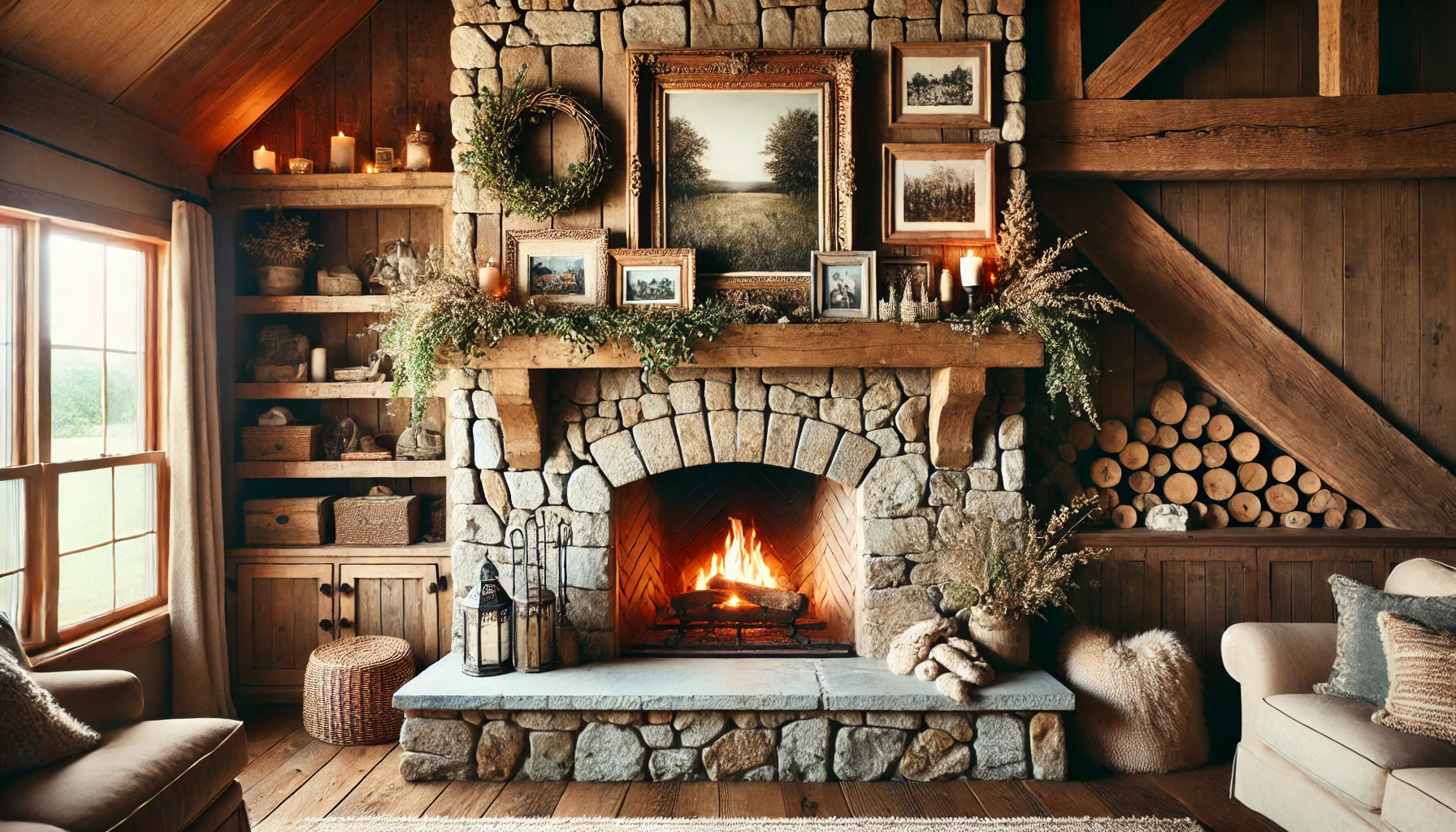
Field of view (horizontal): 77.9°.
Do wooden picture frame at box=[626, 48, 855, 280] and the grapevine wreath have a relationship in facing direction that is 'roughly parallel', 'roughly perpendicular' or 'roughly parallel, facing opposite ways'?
roughly parallel

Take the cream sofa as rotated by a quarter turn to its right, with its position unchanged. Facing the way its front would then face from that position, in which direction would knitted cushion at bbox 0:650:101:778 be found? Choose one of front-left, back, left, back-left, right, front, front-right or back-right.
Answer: left

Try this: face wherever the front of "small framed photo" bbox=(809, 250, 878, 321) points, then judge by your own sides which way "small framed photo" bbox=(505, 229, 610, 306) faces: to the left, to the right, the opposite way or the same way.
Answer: the same way

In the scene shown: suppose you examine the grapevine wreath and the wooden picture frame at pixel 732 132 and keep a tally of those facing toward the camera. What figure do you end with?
2

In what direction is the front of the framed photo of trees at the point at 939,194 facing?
toward the camera

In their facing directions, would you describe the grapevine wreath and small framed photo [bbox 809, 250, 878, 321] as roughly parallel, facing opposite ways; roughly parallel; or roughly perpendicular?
roughly parallel

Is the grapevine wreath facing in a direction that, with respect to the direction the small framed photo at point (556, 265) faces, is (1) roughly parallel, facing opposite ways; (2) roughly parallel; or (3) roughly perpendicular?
roughly parallel

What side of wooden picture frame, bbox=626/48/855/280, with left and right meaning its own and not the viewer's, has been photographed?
front

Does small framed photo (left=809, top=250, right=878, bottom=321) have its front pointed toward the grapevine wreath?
no

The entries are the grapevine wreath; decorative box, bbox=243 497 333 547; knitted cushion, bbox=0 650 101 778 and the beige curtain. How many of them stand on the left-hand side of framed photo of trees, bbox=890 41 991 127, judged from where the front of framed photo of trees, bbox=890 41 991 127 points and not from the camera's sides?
0

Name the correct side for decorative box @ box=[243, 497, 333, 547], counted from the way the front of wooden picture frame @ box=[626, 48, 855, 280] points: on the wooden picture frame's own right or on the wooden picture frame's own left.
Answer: on the wooden picture frame's own right

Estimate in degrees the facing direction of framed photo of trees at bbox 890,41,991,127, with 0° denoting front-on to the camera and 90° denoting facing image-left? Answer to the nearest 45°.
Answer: approximately 0°

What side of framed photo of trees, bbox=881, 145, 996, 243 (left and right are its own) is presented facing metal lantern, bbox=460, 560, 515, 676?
right

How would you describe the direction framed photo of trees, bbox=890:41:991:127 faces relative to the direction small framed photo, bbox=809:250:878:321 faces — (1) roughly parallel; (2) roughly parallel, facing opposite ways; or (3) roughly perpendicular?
roughly parallel

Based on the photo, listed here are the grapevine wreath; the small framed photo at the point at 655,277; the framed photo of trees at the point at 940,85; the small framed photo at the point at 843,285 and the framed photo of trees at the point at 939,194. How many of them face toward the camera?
5
